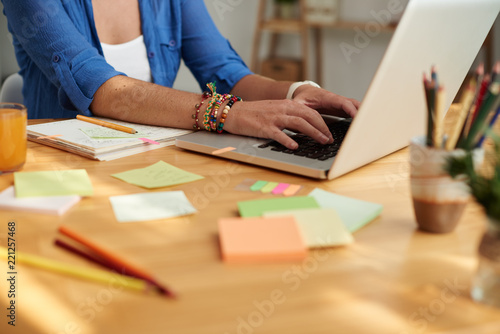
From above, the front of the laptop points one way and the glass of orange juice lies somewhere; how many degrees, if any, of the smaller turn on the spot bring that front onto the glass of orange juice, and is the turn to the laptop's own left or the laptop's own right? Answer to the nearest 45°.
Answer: approximately 45° to the laptop's own left

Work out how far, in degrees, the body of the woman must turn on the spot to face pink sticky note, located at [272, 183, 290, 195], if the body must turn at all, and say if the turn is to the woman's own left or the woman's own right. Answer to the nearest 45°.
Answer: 0° — they already face it

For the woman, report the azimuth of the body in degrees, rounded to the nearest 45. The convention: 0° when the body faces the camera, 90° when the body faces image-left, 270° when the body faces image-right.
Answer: approximately 315°

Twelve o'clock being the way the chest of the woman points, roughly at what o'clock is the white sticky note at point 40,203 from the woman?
The white sticky note is roughly at 2 o'clock from the woman.

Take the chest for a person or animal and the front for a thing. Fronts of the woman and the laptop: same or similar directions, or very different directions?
very different directions

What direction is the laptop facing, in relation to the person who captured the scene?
facing away from the viewer and to the left of the viewer

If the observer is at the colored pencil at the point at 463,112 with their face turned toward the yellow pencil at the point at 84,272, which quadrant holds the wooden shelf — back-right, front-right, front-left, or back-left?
back-right
